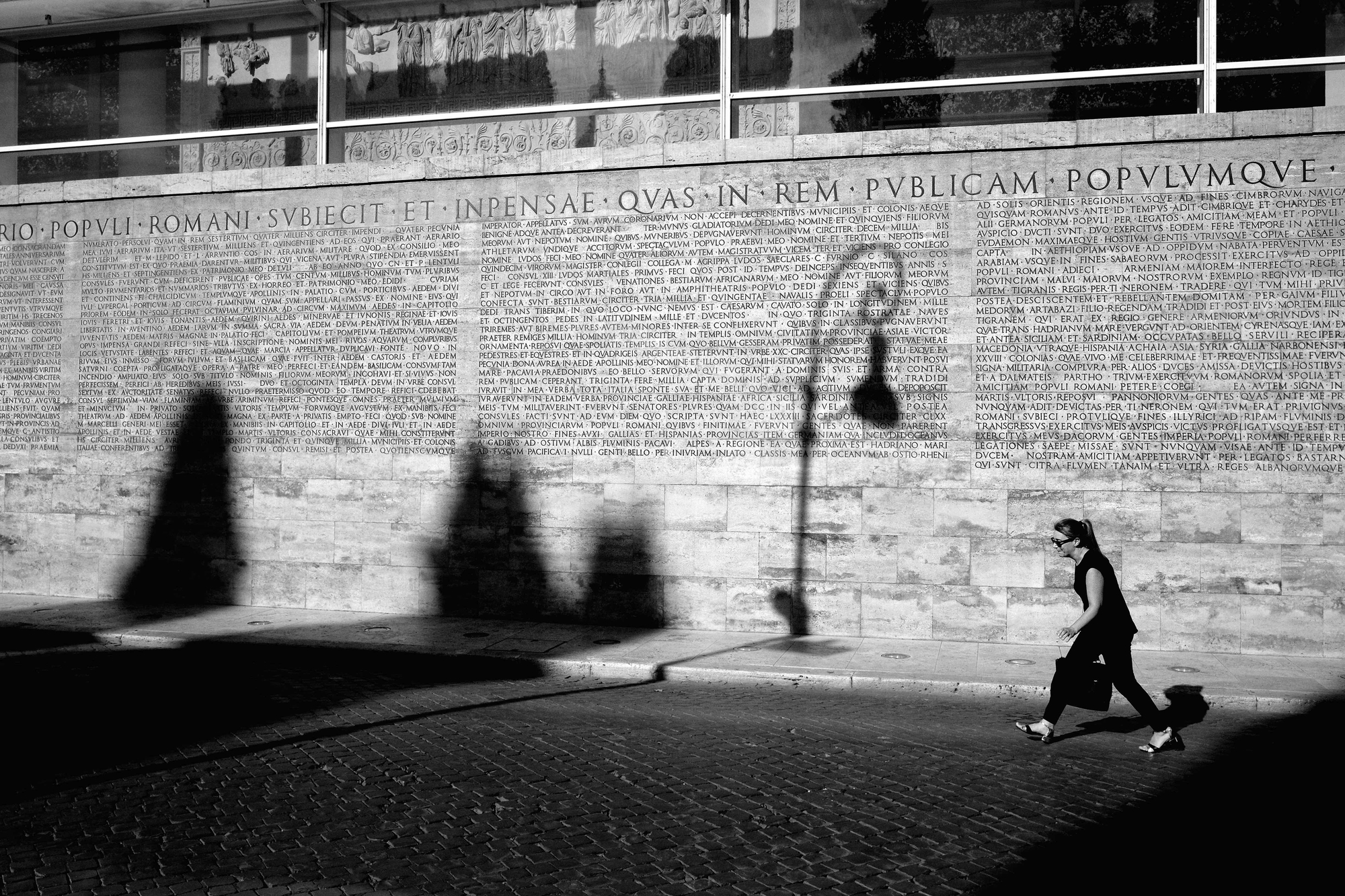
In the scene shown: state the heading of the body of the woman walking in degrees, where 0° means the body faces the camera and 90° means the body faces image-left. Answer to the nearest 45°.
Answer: approximately 90°

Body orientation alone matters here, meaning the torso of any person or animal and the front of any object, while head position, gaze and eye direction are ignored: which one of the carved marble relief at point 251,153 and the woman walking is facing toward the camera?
the carved marble relief

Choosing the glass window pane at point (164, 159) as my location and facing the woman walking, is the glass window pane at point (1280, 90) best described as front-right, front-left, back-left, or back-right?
front-left

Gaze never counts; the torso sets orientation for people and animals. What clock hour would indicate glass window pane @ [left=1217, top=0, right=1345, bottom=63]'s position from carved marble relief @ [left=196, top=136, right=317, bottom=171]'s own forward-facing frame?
The glass window pane is roughly at 10 o'clock from the carved marble relief.

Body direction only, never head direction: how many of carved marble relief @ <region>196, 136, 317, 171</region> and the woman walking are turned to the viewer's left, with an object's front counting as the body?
1

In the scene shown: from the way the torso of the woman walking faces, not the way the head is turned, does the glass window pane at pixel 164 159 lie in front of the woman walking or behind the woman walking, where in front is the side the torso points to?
in front

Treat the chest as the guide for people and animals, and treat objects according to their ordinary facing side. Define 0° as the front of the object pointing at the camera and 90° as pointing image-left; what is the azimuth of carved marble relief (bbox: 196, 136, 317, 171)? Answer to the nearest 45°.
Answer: approximately 0°

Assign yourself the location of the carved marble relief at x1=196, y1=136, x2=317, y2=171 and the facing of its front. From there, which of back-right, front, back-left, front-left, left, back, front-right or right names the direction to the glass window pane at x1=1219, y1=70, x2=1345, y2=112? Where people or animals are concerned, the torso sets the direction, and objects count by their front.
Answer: front-left

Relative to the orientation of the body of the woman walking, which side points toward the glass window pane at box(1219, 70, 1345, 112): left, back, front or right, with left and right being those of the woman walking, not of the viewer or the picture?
right

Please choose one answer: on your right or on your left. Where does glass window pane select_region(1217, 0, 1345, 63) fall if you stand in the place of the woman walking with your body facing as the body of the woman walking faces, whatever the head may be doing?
on your right

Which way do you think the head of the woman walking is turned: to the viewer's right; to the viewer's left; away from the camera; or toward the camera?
to the viewer's left
